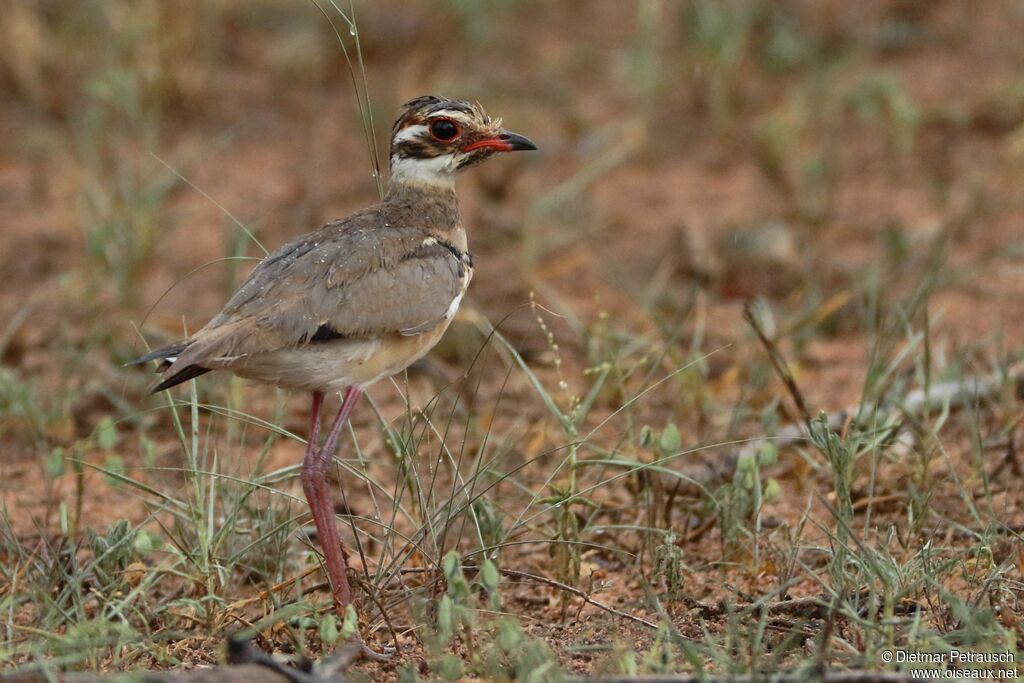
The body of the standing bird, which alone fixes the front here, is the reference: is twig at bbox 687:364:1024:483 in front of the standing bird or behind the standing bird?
in front

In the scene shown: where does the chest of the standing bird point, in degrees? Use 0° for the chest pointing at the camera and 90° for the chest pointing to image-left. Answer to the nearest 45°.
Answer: approximately 270°

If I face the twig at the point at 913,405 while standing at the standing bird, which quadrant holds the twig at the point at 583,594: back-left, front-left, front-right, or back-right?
front-right

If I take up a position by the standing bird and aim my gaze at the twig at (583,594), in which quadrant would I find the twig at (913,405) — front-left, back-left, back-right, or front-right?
front-left

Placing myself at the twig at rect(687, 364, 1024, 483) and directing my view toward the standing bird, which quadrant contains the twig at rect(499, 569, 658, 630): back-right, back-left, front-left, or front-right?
front-left
